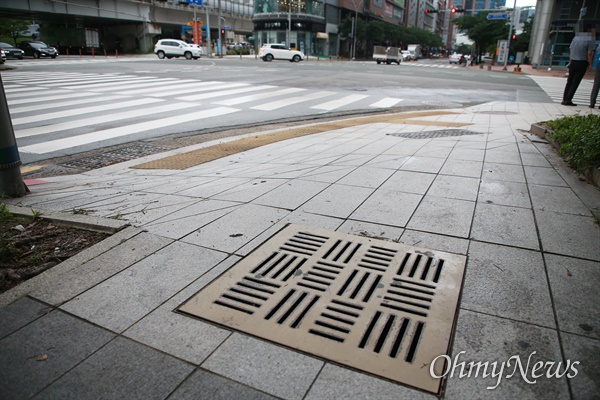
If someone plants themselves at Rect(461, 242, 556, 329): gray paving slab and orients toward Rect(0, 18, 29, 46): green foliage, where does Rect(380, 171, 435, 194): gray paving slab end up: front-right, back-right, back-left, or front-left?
front-right

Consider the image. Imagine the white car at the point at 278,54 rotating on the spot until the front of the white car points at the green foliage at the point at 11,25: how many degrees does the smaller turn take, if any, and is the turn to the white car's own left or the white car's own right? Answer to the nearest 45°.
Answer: approximately 180°

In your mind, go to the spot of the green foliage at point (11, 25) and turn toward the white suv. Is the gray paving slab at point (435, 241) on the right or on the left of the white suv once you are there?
right

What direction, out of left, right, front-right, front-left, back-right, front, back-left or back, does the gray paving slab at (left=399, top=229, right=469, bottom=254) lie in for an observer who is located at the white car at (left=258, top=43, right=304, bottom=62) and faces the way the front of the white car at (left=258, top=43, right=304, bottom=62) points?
right

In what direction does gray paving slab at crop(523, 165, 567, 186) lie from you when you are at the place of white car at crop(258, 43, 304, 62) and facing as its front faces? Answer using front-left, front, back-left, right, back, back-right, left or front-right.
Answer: right

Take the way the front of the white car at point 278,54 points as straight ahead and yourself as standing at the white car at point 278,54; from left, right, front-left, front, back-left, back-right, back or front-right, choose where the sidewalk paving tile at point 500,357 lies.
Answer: right

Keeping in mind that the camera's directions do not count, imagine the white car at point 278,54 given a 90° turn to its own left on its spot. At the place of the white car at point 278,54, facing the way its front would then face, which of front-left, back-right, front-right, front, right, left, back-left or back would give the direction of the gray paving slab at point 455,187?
back

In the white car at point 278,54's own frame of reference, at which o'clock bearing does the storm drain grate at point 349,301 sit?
The storm drain grate is roughly at 3 o'clock from the white car.

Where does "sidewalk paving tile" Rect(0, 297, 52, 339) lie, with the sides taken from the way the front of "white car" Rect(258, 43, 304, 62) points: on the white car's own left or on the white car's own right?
on the white car's own right

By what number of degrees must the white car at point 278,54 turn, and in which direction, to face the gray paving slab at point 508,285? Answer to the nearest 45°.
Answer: approximately 90° to its right

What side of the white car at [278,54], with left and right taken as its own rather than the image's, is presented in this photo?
right

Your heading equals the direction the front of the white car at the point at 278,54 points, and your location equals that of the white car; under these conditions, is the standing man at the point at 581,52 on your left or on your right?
on your right

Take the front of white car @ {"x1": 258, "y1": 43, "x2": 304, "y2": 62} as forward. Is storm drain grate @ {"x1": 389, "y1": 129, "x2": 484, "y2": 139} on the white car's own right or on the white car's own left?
on the white car's own right

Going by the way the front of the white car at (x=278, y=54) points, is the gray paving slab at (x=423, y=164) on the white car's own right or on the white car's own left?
on the white car's own right

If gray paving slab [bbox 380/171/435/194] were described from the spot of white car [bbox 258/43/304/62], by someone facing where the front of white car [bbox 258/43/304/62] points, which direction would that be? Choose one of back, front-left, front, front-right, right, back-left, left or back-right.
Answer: right

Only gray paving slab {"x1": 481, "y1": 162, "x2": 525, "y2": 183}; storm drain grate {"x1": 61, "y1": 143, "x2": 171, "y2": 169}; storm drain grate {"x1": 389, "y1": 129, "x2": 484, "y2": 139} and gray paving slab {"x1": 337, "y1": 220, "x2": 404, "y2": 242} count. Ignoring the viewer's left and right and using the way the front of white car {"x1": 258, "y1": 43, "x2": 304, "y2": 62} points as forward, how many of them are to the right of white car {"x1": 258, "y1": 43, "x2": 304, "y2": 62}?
4

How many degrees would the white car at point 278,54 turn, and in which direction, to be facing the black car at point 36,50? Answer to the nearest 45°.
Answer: approximately 180°
